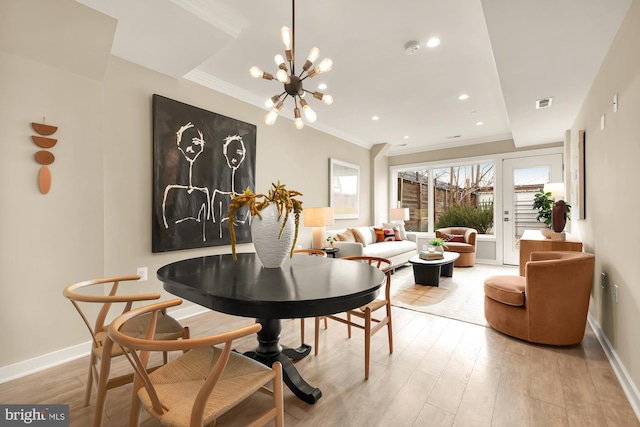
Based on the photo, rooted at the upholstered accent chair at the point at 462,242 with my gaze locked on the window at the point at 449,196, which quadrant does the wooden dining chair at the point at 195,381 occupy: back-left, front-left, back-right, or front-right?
back-left

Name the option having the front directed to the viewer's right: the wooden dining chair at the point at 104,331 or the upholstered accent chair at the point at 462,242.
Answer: the wooden dining chair

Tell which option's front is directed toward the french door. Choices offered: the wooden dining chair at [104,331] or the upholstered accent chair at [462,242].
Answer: the wooden dining chair

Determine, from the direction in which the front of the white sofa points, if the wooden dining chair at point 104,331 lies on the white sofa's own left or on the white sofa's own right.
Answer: on the white sofa's own right

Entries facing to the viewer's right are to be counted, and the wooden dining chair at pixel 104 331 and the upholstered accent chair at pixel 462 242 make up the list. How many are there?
1

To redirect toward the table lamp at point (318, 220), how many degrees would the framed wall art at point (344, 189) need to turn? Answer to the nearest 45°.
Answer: approximately 45° to its right

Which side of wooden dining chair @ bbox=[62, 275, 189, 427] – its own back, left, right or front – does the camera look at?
right

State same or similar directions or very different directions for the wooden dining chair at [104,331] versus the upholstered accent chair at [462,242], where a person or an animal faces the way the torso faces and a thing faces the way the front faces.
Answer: very different directions
